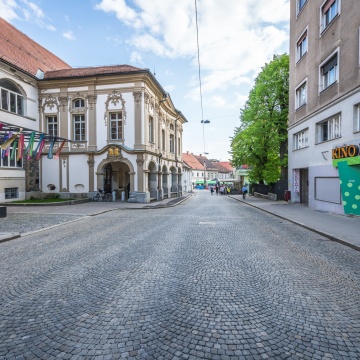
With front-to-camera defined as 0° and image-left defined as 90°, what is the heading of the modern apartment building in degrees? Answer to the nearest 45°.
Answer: approximately 45°

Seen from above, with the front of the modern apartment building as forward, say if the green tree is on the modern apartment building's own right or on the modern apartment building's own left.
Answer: on the modern apartment building's own right
